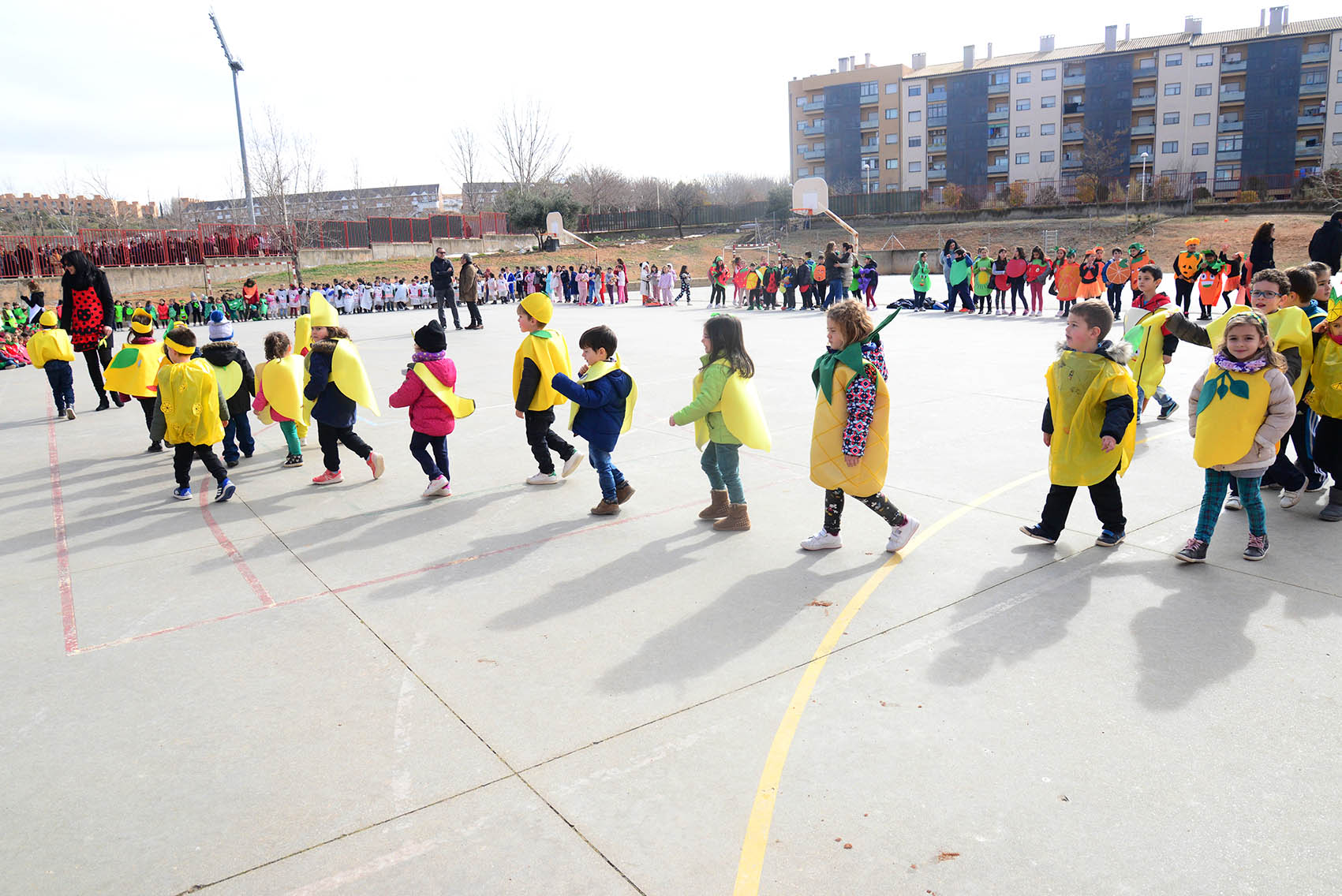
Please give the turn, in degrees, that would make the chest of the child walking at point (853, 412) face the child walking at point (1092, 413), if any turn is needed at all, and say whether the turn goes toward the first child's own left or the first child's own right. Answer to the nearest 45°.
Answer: approximately 180°

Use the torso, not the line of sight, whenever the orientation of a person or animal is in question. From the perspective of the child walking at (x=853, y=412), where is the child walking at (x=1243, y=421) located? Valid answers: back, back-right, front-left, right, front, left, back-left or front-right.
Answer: back

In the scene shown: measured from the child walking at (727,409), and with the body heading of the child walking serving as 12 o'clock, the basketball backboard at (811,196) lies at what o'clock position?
The basketball backboard is roughly at 3 o'clock from the child walking.

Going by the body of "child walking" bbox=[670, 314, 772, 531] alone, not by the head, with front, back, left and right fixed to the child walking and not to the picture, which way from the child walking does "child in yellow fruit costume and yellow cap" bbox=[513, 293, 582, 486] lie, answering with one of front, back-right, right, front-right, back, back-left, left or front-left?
front-right

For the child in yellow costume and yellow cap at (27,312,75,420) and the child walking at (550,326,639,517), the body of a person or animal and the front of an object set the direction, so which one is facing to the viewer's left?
the child walking

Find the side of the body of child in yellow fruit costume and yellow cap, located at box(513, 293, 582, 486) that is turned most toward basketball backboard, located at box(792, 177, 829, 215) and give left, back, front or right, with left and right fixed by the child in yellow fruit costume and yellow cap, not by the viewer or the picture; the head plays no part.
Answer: right

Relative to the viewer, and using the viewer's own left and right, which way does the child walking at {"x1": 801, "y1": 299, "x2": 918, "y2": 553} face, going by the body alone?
facing to the left of the viewer

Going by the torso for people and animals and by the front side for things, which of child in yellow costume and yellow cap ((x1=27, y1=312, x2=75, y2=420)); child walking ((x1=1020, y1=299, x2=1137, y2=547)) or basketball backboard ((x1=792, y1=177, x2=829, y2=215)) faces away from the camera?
the child in yellow costume and yellow cap

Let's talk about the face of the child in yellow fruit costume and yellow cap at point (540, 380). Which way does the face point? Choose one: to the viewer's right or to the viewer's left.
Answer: to the viewer's left

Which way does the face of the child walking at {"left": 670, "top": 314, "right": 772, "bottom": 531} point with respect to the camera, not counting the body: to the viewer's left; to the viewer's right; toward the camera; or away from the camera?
to the viewer's left

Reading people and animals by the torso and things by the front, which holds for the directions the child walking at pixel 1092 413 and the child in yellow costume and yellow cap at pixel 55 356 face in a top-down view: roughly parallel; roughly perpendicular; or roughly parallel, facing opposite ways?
roughly perpendicular

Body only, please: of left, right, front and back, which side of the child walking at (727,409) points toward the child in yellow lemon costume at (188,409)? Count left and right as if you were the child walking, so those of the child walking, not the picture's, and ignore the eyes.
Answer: front

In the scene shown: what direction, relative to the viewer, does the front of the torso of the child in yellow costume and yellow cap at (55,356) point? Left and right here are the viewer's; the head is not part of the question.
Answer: facing away from the viewer
